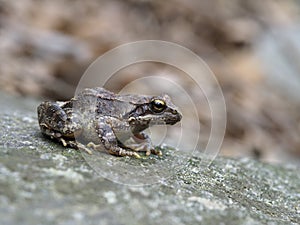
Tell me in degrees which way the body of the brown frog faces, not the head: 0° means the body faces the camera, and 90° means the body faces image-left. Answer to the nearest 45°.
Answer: approximately 270°
